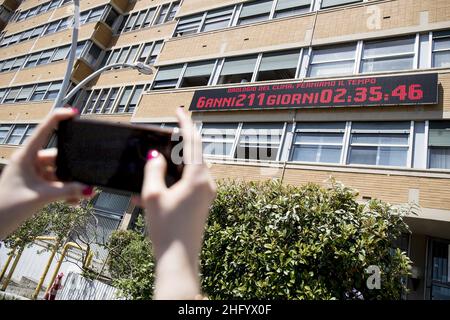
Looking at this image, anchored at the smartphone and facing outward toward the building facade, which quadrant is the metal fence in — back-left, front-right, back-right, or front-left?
front-left

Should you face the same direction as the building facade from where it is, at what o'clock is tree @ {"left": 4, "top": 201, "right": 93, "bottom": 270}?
The tree is roughly at 2 o'clock from the building facade.

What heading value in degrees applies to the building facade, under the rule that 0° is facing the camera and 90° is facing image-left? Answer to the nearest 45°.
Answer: approximately 45°

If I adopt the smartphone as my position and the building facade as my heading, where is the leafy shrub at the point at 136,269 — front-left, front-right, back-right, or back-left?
front-left

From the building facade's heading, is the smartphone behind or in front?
in front

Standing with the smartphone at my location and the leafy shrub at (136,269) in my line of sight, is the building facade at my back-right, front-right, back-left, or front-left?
front-right
